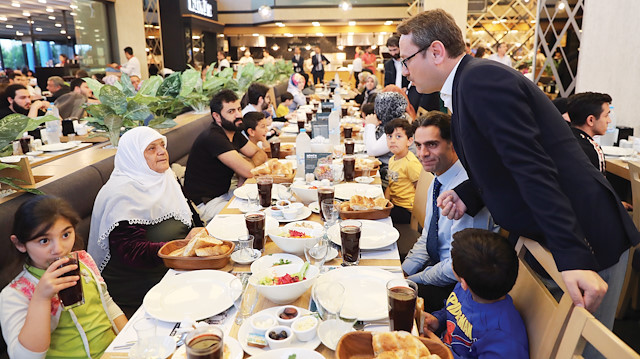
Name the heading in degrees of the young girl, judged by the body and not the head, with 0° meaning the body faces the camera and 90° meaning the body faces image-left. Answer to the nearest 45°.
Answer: approximately 315°

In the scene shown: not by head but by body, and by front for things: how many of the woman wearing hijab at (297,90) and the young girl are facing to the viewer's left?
0

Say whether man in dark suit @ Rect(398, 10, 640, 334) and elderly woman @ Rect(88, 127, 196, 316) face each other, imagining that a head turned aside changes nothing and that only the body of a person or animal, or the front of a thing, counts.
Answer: yes

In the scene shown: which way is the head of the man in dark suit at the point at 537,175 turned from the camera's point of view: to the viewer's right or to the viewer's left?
to the viewer's left

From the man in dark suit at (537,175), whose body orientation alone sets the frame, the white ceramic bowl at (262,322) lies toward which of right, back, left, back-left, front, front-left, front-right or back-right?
front-left

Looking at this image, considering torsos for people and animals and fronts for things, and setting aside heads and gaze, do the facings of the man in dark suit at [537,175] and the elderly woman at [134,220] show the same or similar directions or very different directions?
very different directions

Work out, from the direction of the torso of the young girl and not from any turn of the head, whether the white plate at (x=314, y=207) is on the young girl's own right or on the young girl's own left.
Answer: on the young girl's own left

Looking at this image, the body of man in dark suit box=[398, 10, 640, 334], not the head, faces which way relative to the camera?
to the viewer's left

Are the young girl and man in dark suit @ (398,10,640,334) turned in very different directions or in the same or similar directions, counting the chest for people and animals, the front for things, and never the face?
very different directions

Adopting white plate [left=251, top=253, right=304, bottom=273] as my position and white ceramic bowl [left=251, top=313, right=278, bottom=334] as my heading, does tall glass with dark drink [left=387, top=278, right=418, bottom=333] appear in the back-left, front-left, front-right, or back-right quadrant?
front-left

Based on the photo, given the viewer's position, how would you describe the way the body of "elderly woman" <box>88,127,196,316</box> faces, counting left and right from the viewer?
facing the viewer and to the right of the viewer
